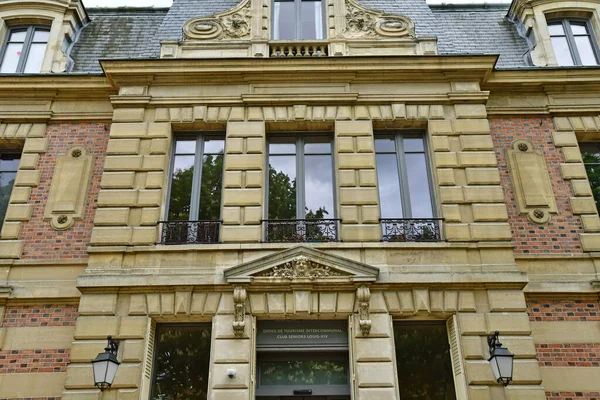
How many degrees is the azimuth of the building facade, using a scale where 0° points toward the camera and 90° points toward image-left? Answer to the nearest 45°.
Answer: approximately 0°
